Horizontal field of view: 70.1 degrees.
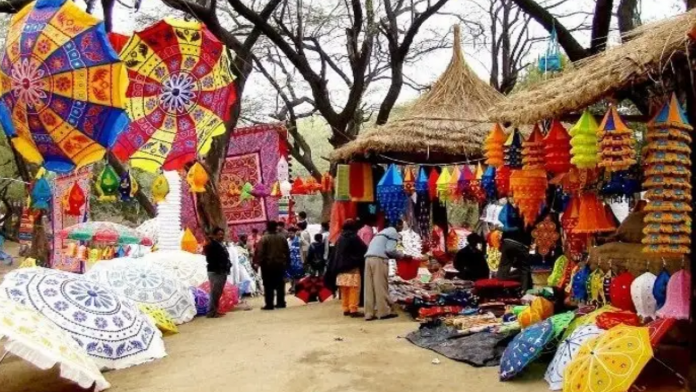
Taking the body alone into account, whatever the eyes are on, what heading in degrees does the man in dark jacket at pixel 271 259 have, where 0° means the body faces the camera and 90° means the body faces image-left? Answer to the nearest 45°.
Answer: approximately 180°

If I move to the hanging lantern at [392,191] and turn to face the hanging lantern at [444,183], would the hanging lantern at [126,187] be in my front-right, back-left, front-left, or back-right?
back-right

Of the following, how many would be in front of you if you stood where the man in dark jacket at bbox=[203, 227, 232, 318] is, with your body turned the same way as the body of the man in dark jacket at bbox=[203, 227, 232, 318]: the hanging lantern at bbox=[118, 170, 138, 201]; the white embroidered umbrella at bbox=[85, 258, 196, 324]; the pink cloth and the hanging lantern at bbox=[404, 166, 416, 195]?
2

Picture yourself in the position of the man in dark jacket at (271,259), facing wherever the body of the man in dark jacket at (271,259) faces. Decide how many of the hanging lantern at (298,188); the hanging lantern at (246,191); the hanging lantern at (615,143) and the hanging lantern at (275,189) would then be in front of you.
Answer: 3

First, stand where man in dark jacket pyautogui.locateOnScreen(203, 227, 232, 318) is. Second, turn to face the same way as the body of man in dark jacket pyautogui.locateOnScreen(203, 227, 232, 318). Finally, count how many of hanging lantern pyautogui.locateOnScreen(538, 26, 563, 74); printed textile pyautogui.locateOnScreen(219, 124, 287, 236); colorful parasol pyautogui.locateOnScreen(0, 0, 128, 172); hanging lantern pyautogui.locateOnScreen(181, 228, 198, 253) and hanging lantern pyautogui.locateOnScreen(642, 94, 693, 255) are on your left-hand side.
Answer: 2
